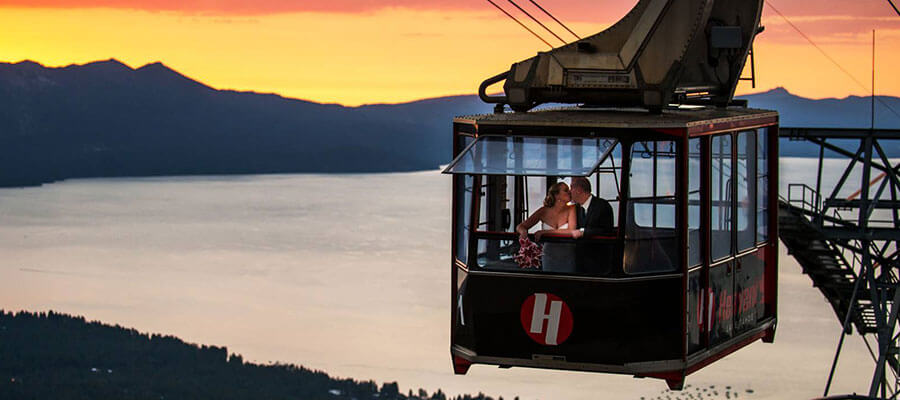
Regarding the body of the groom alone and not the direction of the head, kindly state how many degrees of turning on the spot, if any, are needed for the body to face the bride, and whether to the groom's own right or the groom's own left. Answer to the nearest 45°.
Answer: approximately 45° to the groom's own right

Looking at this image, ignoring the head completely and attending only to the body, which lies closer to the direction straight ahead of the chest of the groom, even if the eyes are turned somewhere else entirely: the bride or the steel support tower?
the bride

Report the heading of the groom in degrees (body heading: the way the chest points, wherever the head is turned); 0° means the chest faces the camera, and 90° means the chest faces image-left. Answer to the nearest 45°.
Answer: approximately 45°

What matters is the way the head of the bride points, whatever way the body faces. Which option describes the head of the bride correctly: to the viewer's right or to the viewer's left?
to the viewer's right
